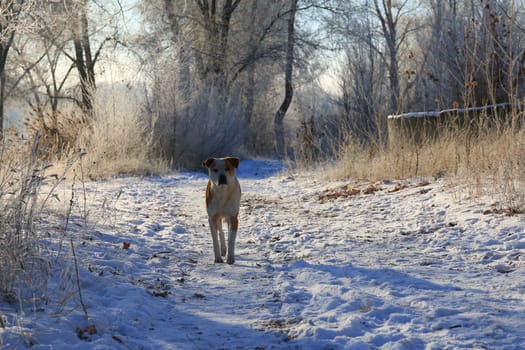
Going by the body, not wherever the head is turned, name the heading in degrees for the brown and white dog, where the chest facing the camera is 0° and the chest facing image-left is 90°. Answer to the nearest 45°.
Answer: approximately 0°
